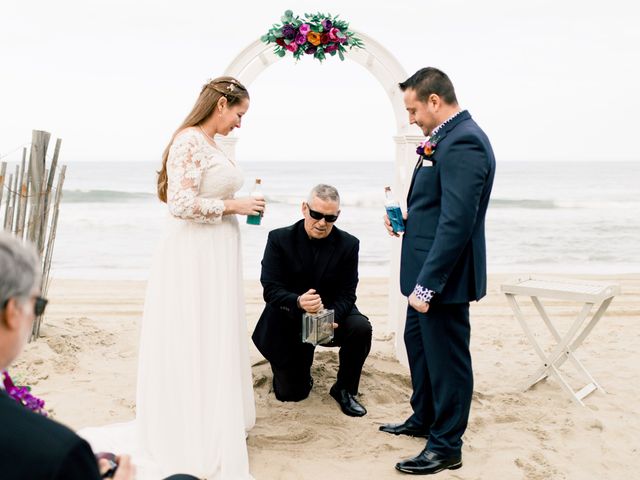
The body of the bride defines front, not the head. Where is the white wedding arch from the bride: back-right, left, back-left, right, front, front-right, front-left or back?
front-left

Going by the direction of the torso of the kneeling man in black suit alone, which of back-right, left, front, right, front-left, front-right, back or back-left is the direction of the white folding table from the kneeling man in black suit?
left

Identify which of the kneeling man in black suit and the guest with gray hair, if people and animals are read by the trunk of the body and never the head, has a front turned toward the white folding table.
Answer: the guest with gray hair

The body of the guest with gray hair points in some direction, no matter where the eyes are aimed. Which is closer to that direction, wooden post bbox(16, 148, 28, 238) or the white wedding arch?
the white wedding arch

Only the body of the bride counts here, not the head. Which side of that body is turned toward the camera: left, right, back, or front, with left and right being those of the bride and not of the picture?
right

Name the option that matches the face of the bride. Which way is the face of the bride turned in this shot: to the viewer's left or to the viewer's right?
to the viewer's right

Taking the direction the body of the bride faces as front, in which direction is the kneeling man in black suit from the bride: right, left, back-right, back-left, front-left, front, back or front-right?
front-left

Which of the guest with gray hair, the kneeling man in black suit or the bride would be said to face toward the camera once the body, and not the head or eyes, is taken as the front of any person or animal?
the kneeling man in black suit

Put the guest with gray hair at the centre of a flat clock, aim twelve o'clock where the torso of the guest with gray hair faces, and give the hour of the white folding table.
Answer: The white folding table is roughly at 12 o'clock from the guest with gray hair.

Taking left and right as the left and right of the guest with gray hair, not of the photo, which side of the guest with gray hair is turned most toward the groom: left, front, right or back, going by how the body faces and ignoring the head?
front

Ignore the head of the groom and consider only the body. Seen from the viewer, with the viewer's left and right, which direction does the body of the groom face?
facing to the left of the viewer

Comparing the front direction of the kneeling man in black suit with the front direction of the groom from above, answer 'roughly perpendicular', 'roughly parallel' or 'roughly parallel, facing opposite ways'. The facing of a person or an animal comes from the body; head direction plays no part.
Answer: roughly perpendicular

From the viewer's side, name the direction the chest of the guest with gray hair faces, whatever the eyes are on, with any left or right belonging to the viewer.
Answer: facing away from the viewer and to the right of the viewer

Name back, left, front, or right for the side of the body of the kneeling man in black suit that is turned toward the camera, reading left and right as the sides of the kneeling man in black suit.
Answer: front

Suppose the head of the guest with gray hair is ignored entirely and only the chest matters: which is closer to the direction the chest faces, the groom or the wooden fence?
the groom

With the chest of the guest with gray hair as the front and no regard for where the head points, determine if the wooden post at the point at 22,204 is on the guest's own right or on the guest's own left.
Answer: on the guest's own left
